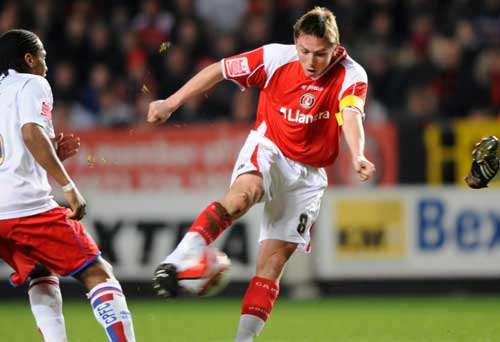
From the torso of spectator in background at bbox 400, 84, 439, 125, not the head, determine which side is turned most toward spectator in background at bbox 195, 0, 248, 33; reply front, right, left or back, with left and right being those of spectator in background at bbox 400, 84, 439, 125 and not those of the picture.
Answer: right

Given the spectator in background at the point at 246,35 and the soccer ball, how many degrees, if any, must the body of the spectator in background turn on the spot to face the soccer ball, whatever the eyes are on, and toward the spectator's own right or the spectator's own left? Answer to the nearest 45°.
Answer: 0° — they already face it

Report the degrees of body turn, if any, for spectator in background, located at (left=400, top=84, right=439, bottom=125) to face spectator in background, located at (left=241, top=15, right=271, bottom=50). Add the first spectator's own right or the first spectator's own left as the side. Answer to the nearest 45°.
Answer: approximately 90° to the first spectator's own right

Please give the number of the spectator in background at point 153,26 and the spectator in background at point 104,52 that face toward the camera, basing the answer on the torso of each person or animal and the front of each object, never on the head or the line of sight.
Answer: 2

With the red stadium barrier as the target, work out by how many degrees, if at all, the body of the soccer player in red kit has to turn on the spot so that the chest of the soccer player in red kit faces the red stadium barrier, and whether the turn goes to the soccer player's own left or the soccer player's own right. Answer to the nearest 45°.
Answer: approximately 180°

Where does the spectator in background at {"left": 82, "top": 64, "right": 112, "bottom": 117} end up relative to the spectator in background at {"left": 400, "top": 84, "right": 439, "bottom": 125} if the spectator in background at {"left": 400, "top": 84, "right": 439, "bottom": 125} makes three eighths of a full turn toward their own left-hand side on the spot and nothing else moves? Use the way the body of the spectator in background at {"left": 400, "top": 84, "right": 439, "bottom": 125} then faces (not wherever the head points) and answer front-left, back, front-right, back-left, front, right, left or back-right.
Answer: back-left

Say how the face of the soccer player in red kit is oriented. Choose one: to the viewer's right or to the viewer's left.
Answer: to the viewer's left
